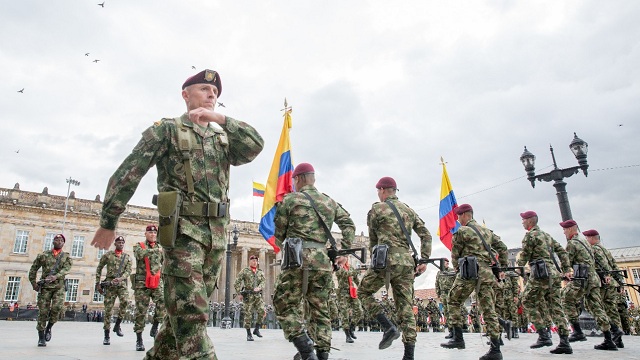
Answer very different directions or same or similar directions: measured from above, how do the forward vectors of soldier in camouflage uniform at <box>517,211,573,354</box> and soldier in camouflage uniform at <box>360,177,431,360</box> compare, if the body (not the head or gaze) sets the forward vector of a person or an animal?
same or similar directions

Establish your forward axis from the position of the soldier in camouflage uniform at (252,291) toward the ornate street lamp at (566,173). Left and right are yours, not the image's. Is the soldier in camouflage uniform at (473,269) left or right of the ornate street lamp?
right

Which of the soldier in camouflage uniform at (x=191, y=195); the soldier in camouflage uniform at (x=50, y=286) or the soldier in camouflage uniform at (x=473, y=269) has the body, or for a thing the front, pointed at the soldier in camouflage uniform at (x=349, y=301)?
the soldier in camouflage uniform at (x=473, y=269)

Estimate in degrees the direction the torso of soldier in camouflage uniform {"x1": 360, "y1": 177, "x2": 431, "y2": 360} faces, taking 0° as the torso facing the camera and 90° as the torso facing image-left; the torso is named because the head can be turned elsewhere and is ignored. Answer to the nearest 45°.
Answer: approximately 135°

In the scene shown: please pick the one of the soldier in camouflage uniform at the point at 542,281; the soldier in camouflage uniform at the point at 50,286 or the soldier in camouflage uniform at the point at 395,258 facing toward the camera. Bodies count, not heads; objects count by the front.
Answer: the soldier in camouflage uniform at the point at 50,286

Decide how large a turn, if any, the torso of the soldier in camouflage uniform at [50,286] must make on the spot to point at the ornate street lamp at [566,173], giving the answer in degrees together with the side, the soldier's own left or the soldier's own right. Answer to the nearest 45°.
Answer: approximately 90° to the soldier's own left

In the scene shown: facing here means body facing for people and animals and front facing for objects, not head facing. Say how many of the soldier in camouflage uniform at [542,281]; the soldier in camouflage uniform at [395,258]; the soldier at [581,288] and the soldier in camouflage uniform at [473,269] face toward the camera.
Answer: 0

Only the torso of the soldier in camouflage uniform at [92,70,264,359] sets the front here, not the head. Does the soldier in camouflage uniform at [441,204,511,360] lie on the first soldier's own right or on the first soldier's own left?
on the first soldier's own left

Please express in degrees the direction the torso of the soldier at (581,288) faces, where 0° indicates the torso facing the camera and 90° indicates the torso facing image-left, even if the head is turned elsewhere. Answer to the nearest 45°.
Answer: approximately 135°

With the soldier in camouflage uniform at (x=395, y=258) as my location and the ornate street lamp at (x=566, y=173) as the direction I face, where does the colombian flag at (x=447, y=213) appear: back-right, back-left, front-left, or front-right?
front-left
